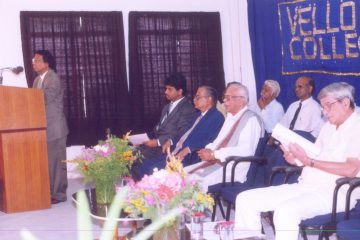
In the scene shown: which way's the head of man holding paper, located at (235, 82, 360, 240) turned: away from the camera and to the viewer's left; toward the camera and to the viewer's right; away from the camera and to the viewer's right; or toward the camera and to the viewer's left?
toward the camera and to the viewer's left

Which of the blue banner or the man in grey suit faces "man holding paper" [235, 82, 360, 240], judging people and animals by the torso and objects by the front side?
the blue banner

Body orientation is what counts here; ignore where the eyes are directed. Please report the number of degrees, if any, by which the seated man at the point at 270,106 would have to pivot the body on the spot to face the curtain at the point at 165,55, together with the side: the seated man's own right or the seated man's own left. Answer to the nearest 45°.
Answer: approximately 90° to the seated man's own right

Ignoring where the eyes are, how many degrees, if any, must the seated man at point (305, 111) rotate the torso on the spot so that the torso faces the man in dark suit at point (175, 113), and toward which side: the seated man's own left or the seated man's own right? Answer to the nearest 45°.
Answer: approximately 45° to the seated man's own right

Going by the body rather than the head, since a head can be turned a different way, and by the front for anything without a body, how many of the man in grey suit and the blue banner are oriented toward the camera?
1

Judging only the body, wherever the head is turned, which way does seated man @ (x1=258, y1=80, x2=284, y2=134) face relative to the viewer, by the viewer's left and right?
facing the viewer and to the left of the viewer

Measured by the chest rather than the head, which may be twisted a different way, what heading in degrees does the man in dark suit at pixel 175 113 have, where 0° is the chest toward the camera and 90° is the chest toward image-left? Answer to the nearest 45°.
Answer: approximately 45°

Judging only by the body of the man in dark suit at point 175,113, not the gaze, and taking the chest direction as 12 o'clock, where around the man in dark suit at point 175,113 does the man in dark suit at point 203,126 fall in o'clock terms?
the man in dark suit at point 203,126 is roughly at 10 o'clock from the man in dark suit at point 175,113.

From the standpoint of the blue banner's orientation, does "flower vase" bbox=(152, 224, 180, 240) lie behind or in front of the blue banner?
in front

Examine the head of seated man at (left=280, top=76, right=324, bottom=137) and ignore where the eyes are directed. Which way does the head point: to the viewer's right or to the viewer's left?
to the viewer's left
